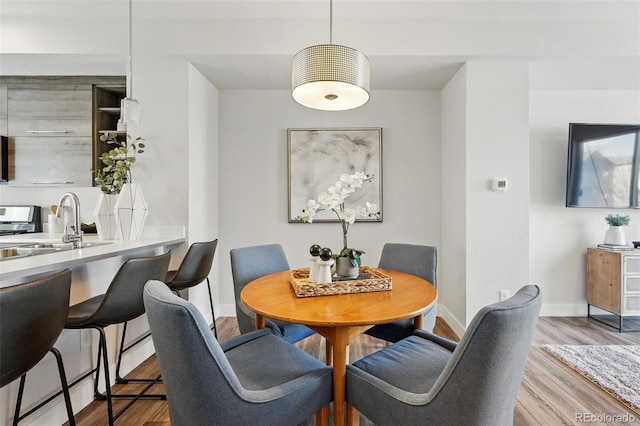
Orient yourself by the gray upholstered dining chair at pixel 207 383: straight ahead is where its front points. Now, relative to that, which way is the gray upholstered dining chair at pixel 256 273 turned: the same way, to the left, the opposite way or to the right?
to the right

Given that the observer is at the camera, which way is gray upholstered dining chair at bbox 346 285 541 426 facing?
facing away from the viewer and to the left of the viewer

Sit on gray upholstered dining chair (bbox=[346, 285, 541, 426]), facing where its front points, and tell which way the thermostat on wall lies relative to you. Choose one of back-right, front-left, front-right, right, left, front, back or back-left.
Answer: front-right

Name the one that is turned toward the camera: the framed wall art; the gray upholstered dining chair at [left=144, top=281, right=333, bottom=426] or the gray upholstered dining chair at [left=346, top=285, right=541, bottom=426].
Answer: the framed wall art

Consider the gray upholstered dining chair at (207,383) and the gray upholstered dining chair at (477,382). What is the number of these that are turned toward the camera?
0

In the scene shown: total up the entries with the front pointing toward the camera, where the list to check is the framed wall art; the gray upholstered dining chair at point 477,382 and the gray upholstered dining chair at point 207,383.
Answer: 1

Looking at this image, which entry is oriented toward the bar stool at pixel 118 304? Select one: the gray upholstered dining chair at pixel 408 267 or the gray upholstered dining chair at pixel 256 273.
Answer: the gray upholstered dining chair at pixel 408 267

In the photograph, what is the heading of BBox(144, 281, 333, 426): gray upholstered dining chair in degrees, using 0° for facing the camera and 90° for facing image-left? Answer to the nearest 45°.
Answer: approximately 225°

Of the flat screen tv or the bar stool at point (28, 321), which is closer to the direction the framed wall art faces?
the bar stool

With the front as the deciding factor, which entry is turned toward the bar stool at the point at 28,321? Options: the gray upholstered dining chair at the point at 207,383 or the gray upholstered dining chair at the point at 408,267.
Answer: the gray upholstered dining chair at the point at 408,267

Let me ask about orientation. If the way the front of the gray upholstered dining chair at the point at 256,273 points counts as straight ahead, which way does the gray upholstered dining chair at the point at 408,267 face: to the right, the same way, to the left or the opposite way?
to the right

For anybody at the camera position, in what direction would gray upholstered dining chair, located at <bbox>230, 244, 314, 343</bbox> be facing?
facing the viewer and to the right of the viewer

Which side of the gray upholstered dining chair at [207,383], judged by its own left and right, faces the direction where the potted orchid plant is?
front

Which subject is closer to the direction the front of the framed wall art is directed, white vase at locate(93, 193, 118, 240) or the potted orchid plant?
the potted orchid plant
